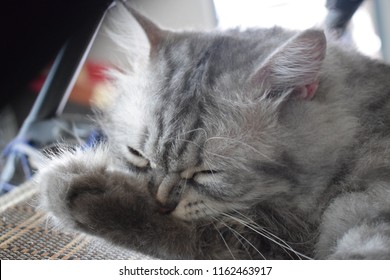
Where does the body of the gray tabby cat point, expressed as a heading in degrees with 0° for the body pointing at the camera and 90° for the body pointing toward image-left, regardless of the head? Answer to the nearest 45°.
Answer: approximately 45°
